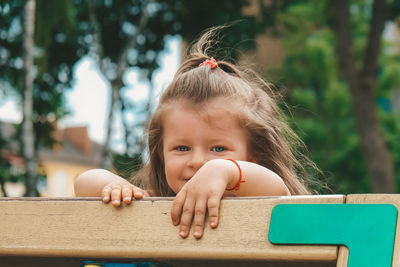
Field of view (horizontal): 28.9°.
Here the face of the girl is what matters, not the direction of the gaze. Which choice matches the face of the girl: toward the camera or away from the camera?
toward the camera

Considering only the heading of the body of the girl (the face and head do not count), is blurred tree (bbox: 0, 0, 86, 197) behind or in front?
behind

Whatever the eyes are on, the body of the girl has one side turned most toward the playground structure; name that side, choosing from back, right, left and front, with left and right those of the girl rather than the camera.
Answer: front

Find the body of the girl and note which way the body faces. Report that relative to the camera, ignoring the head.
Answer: toward the camera

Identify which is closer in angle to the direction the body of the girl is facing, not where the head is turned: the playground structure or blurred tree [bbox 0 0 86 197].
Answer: the playground structure

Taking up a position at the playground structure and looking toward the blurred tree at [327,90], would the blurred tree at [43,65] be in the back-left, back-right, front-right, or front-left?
front-left
